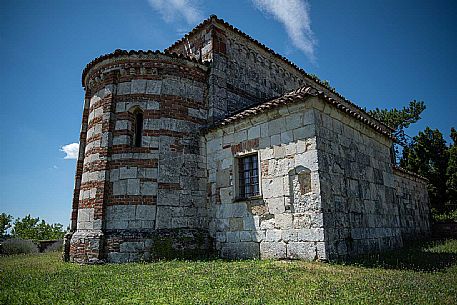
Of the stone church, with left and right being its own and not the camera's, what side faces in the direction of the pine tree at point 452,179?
front

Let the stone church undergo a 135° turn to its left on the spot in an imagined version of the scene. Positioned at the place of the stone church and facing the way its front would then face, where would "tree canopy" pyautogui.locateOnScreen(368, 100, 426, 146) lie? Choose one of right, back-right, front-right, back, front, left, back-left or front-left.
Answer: back-right

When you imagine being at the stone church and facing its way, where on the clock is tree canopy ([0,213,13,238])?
The tree canopy is roughly at 9 o'clock from the stone church.

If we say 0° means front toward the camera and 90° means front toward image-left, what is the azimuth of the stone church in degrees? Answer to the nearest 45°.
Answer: approximately 225°

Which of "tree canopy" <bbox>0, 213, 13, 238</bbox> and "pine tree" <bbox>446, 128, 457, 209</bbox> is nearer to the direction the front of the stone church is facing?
the pine tree
